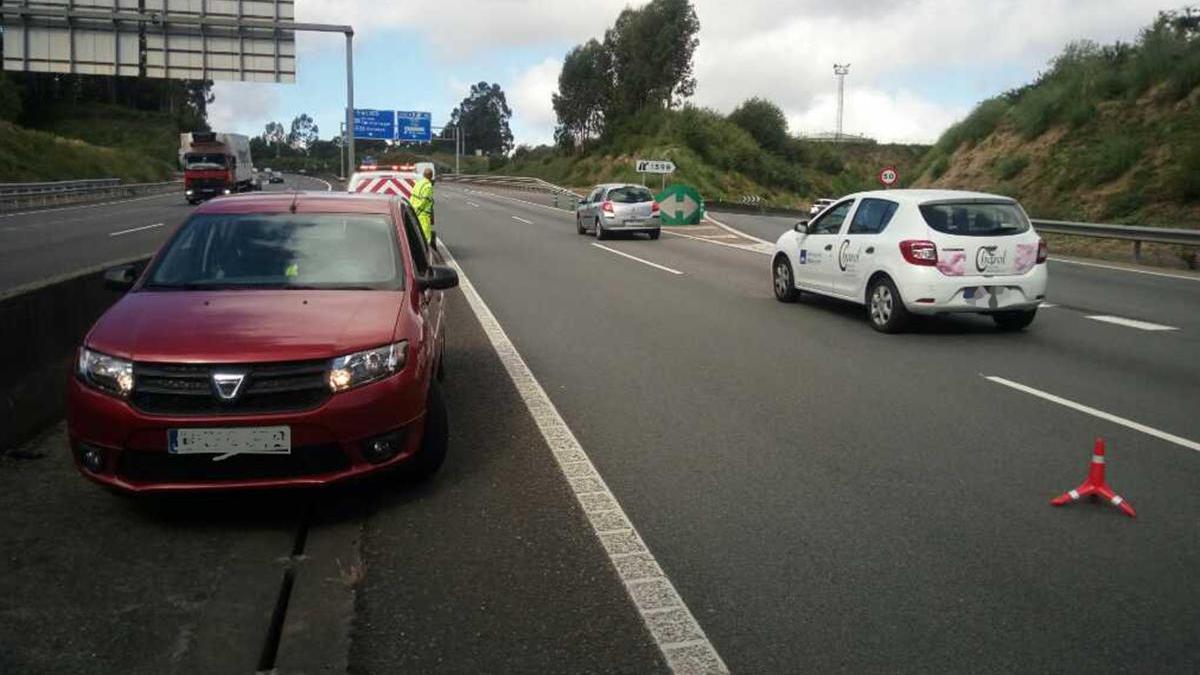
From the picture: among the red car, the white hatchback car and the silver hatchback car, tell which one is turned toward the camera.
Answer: the red car

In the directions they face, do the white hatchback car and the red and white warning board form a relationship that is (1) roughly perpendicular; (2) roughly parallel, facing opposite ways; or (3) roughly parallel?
roughly parallel, facing opposite ways

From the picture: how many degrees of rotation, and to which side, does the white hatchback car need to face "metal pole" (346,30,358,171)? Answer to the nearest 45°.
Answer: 0° — it already faces it

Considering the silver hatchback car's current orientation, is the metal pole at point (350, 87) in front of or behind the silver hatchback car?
in front

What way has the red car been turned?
toward the camera

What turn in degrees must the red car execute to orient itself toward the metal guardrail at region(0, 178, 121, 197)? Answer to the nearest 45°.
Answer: approximately 180°

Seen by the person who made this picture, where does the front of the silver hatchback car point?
facing away from the viewer and to the left of the viewer

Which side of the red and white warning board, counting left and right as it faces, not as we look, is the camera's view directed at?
front

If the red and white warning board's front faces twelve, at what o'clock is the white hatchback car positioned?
The white hatchback car is roughly at 11 o'clock from the red and white warning board.

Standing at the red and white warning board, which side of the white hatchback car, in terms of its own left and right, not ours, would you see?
front

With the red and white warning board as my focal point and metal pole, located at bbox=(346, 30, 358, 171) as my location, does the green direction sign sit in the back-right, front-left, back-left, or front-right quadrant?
front-left

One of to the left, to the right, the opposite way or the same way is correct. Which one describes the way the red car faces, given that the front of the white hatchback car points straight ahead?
the opposite way

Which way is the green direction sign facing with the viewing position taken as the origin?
facing the viewer

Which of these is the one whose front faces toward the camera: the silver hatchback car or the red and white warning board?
the red and white warning board

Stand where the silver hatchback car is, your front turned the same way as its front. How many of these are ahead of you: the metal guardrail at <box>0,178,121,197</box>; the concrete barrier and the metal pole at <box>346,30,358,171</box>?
2

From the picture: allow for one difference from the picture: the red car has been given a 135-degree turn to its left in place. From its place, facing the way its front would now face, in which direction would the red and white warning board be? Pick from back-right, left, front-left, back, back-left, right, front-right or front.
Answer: front-left

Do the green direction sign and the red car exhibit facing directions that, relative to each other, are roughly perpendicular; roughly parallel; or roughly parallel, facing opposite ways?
roughly parallel
